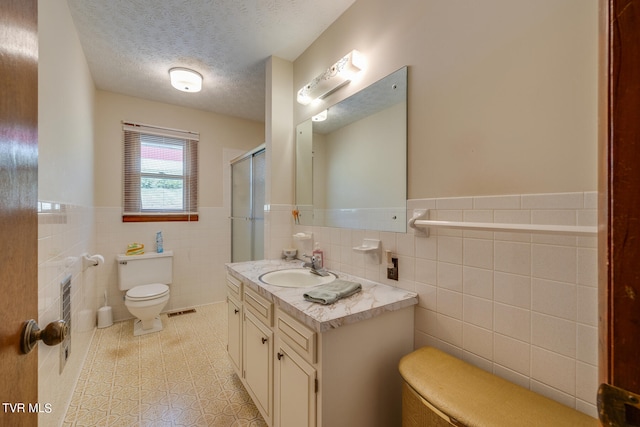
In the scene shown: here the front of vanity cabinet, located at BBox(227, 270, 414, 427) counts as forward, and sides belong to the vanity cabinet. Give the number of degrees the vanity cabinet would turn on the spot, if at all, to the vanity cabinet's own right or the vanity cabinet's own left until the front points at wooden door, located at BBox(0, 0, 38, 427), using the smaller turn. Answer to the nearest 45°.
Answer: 0° — it already faces it

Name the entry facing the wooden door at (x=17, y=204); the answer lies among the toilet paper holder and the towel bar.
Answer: the towel bar

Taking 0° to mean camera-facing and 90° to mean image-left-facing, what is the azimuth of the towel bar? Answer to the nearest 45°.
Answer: approximately 45°

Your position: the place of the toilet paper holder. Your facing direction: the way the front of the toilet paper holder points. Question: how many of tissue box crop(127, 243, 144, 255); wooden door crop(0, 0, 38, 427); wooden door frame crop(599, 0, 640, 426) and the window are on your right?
2

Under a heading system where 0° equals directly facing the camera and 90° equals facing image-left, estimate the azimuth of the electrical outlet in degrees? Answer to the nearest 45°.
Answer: approximately 45°

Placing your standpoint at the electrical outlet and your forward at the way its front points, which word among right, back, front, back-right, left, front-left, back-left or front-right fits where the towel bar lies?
left

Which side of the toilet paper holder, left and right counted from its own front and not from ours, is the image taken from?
right

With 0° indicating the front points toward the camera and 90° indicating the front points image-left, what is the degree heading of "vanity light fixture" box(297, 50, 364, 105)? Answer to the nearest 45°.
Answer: approximately 45°

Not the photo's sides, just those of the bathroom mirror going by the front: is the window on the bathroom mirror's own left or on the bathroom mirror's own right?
on the bathroom mirror's own right

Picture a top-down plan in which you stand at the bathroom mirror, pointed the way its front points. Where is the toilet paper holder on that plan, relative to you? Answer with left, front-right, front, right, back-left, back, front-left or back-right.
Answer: front-right
